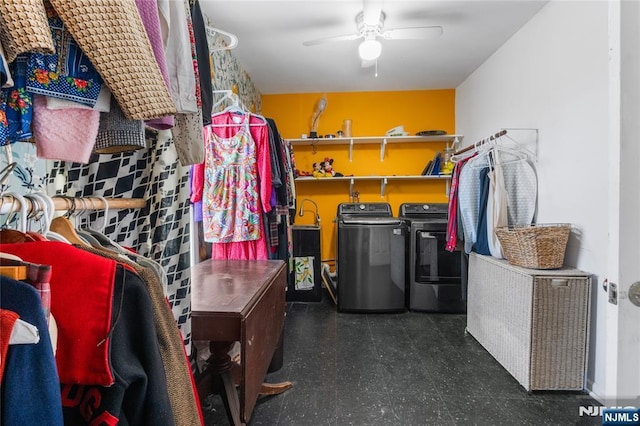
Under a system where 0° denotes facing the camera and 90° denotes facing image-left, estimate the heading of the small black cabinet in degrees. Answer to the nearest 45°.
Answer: approximately 0°

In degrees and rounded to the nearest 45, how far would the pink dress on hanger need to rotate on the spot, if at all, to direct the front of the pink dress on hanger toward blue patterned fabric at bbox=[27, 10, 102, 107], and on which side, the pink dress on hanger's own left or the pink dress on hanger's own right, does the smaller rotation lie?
0° — it already faces it

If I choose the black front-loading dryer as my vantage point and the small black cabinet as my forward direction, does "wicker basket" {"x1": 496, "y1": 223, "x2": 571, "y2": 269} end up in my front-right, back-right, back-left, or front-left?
back-left

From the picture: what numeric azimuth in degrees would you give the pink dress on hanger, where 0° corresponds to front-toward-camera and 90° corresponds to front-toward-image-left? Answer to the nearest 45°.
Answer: approximately 0°

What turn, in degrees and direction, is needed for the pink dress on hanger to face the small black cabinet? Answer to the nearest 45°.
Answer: approximately 135° to its left

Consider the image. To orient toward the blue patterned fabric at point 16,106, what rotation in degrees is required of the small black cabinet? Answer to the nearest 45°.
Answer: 0° — it already faces it

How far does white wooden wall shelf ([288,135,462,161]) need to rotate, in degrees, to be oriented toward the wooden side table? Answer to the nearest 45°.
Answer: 0° — it already faces it

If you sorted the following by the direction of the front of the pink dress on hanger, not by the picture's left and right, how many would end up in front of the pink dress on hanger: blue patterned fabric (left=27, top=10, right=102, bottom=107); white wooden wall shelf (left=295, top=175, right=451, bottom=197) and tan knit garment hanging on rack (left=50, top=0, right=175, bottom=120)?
2
